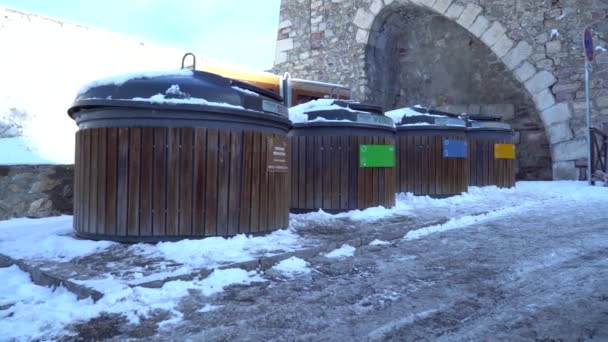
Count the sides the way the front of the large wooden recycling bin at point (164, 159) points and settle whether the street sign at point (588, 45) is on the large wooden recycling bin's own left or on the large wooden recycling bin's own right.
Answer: on the large wooden recycling bin's own left

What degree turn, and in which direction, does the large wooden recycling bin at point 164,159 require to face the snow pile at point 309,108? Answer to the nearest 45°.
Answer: approximately 90° to its left

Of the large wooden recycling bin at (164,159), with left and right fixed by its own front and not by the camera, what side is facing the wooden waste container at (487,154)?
left

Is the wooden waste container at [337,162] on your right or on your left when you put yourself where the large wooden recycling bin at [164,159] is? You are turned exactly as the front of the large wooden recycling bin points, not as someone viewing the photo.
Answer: on your left

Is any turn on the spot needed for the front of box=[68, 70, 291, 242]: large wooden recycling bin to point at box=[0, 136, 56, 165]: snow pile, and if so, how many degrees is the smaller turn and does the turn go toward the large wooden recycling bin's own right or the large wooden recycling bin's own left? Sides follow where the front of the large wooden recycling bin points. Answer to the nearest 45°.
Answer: approximately 180°

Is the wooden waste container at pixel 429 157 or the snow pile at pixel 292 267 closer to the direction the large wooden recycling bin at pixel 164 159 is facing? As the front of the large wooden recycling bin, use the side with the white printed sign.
the snow pile

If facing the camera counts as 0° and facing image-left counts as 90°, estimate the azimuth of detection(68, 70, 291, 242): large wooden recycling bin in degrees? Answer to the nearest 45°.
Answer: approximately 315°

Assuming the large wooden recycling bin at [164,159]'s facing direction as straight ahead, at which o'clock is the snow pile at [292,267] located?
The snow pile is roughly at 12 o'clock from the large wooden recycling bin.
